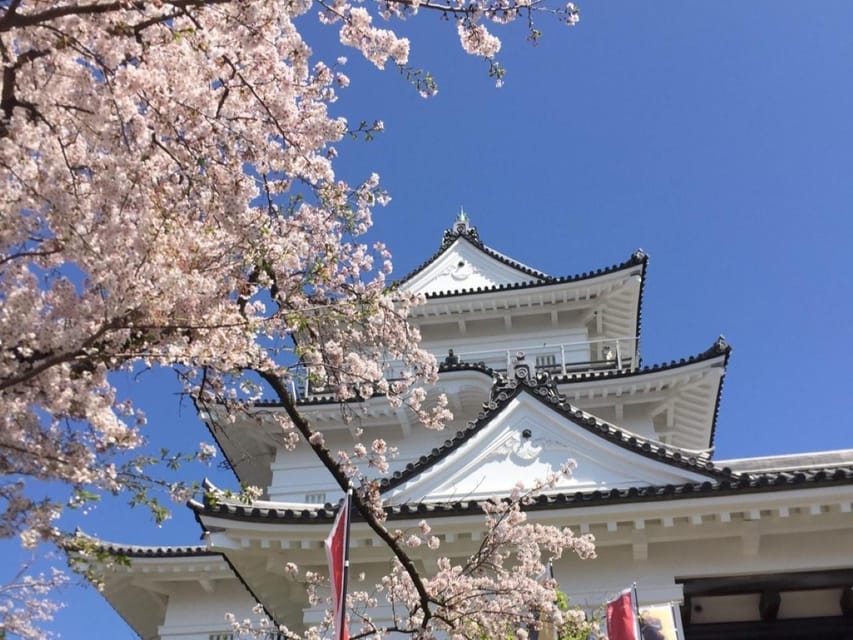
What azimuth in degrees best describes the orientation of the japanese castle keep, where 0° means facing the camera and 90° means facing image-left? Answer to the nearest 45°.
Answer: approximately 0°

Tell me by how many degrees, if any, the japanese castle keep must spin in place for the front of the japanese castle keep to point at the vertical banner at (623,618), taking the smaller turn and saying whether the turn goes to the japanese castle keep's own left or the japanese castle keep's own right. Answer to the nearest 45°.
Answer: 0° — it already faces it
